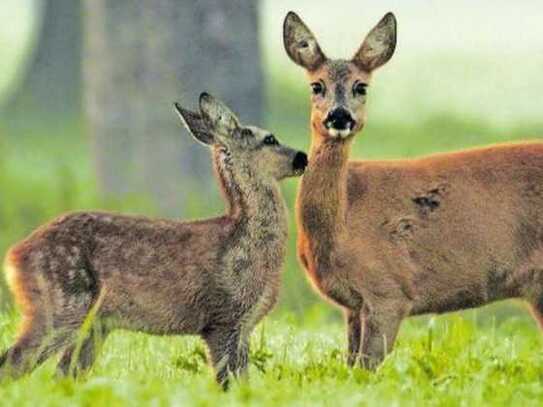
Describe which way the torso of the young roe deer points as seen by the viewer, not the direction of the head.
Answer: to the viewer's right

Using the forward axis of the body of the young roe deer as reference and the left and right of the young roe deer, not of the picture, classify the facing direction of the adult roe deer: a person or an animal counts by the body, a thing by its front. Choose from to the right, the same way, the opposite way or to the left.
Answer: the opposite way

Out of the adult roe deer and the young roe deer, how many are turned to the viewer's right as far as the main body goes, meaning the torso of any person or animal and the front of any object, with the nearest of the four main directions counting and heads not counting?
1

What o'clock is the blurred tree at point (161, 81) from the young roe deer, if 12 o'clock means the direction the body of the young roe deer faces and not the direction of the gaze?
The blurred tree is roughly at 9 o'clock from the young roe deer.

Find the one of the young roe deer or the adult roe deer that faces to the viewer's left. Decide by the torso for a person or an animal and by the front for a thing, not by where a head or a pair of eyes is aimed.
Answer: the adult roe deer

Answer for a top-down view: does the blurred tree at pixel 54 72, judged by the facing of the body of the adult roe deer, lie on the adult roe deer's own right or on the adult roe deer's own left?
on the adult roe deer's own right

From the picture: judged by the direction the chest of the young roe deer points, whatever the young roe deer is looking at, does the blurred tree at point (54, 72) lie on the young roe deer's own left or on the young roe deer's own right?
on the young roe deer's own left

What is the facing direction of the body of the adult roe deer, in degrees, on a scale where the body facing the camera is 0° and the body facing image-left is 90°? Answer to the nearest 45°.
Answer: approximately 90°
